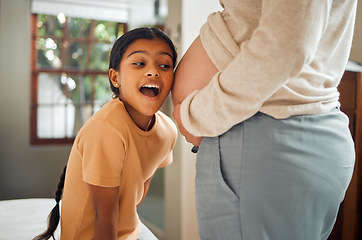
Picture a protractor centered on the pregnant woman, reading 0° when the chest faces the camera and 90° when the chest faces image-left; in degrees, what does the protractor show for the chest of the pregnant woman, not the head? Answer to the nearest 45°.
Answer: approximately 90°

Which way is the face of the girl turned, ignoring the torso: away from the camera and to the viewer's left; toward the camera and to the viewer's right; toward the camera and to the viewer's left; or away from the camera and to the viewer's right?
toward the camera and to the viewer's right

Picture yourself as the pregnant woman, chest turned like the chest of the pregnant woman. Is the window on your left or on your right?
on your right

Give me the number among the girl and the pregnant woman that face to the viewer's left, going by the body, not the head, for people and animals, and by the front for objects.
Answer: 1

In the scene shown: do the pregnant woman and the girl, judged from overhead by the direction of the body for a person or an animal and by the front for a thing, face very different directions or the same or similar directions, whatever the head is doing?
very different directions

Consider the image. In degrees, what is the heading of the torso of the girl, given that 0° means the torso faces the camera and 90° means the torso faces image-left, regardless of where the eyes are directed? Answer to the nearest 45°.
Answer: approximately 315°

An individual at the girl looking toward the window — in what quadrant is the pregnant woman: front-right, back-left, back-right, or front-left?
back-right
